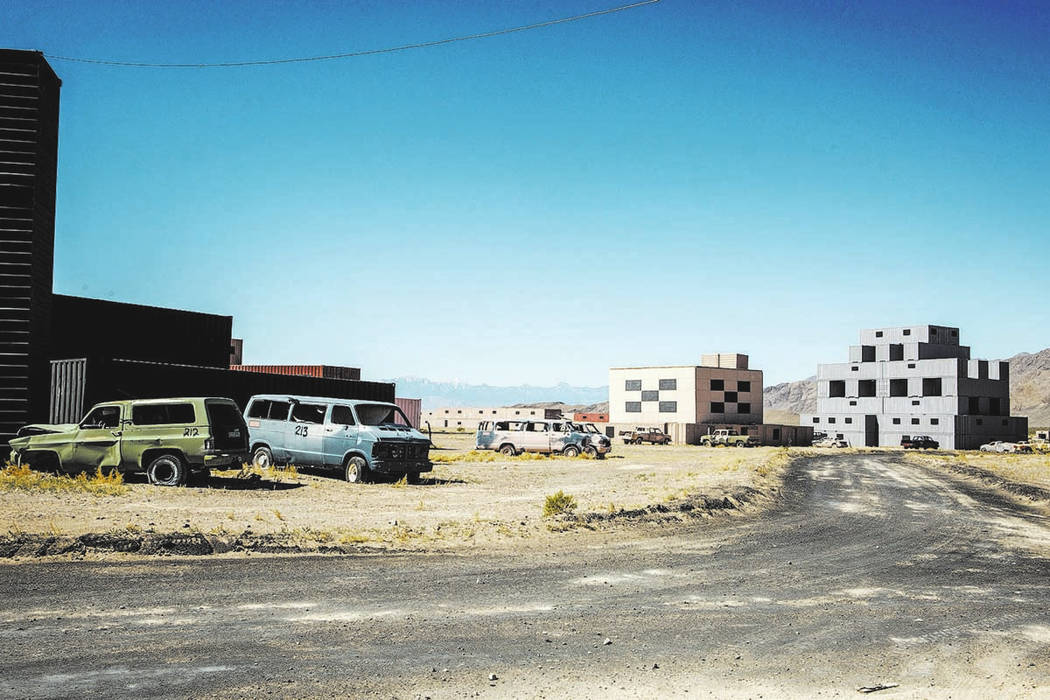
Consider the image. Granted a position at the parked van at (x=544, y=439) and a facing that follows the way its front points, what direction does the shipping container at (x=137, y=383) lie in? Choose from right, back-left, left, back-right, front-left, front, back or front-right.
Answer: right

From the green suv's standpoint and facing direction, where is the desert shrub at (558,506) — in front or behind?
behind

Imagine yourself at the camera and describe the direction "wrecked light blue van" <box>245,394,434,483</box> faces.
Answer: facing the viewer and to the right of the viewer

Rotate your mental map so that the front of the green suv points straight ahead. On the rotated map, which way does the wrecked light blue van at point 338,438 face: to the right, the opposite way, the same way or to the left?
the opposite way

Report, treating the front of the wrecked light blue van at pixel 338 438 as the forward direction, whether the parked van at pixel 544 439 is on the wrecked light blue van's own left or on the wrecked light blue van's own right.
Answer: on the wrecked light blue van's own left

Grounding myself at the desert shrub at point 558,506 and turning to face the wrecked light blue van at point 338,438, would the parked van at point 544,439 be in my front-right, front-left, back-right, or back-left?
front-right

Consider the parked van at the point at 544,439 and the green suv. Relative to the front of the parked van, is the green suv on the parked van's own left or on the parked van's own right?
on the parked van's own right

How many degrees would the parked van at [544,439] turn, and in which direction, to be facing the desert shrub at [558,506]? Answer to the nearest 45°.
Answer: approximately 45° to its right

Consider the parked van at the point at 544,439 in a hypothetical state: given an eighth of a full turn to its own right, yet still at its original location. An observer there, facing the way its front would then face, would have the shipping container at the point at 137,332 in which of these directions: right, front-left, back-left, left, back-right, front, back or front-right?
right

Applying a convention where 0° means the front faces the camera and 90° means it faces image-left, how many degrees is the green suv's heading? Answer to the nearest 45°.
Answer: approximately 135°

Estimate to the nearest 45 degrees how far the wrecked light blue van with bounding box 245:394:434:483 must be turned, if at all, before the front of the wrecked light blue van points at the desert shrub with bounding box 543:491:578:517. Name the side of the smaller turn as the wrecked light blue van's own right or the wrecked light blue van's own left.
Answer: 0° — it already faces it

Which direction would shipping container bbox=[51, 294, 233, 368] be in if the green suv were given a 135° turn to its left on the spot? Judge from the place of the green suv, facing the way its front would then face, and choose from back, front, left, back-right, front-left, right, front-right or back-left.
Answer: back

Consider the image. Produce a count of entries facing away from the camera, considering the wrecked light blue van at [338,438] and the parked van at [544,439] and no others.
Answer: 0
